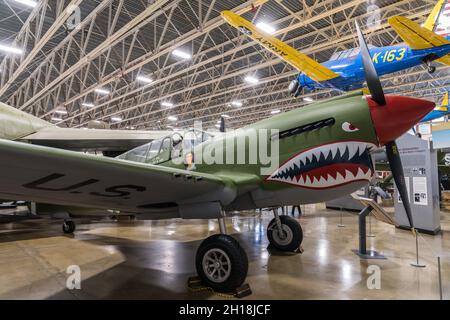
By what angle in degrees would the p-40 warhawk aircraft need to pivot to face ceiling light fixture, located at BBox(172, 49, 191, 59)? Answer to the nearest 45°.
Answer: approximately 135° to its left

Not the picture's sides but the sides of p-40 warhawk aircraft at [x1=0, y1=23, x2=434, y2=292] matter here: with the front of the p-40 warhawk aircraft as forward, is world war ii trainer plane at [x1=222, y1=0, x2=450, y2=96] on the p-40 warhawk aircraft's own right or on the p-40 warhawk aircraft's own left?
on the p-40 warhawk aircraft's own left

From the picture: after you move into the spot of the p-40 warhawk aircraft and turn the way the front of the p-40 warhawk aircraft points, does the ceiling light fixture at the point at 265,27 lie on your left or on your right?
on your left

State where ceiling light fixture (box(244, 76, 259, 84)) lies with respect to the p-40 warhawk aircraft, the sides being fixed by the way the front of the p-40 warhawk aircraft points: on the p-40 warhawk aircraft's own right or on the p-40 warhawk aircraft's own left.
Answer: on the p-40 warhawk aircraft's own left

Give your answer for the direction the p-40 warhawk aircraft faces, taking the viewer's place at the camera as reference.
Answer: facing the viewer and to the right of the viewer
